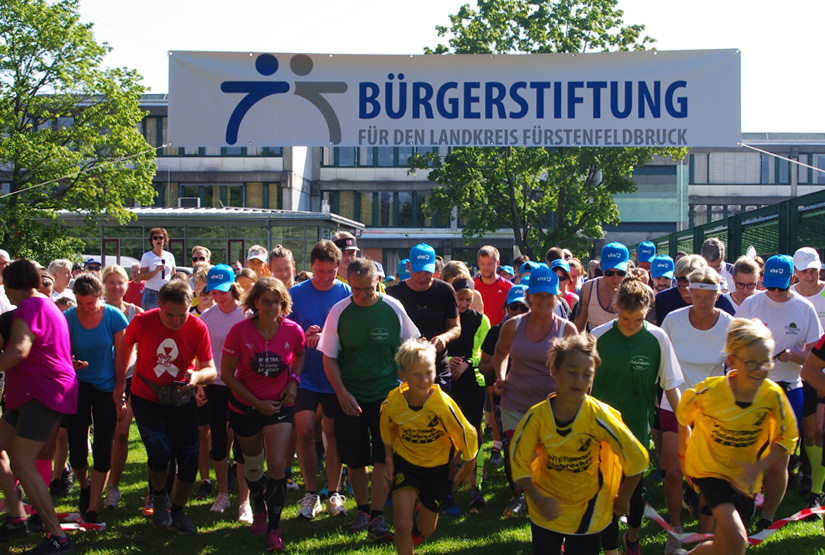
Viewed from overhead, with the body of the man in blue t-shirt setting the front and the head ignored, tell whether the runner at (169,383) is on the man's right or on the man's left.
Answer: on the man's right

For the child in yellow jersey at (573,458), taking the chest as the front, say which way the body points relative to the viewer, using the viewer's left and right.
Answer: facing the viewer

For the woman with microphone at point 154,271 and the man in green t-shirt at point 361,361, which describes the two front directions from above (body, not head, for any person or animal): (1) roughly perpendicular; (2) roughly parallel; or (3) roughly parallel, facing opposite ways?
roughly parallel

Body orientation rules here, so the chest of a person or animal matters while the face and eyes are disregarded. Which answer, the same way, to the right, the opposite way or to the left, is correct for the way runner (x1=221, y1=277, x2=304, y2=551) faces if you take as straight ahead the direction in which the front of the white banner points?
the same way

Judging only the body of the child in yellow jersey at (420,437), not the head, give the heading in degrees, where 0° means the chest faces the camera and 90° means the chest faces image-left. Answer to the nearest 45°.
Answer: approximately 0°

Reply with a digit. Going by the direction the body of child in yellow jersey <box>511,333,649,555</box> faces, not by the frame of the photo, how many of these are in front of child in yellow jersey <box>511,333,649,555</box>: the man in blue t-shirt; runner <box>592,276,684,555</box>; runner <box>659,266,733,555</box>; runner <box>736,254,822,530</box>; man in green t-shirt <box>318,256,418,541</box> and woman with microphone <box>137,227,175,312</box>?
0

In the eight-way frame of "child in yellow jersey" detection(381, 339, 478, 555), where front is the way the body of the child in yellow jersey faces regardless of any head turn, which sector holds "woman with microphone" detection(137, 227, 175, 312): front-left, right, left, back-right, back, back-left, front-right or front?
back-right

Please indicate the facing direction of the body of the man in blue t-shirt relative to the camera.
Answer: toward the camera

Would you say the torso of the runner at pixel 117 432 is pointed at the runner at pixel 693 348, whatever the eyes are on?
no

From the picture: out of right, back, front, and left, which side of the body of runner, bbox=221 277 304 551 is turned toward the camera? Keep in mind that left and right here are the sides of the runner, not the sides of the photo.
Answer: front

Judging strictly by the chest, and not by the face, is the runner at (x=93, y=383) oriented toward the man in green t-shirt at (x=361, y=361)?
no

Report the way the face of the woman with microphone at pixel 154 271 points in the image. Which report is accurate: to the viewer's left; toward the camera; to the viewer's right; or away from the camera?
toward the camera

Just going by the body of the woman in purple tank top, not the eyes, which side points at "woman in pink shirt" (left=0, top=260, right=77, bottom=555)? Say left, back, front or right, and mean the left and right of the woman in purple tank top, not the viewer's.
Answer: right

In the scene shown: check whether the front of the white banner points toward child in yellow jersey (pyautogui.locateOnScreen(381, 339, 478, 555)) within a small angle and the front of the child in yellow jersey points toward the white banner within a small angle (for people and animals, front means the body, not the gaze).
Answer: no

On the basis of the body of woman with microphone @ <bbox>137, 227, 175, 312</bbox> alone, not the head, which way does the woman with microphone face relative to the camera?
toward the camera

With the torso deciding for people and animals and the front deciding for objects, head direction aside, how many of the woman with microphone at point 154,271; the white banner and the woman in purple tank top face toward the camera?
3
